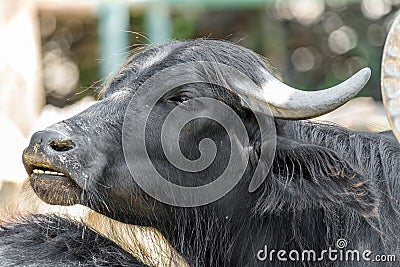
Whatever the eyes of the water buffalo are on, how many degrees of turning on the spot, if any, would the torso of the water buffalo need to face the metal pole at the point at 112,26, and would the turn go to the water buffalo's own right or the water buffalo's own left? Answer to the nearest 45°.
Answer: approximately 90° to the water buffalo's own right

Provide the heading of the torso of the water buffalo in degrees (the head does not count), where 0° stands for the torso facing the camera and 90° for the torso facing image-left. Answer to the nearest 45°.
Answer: approximately 90°
